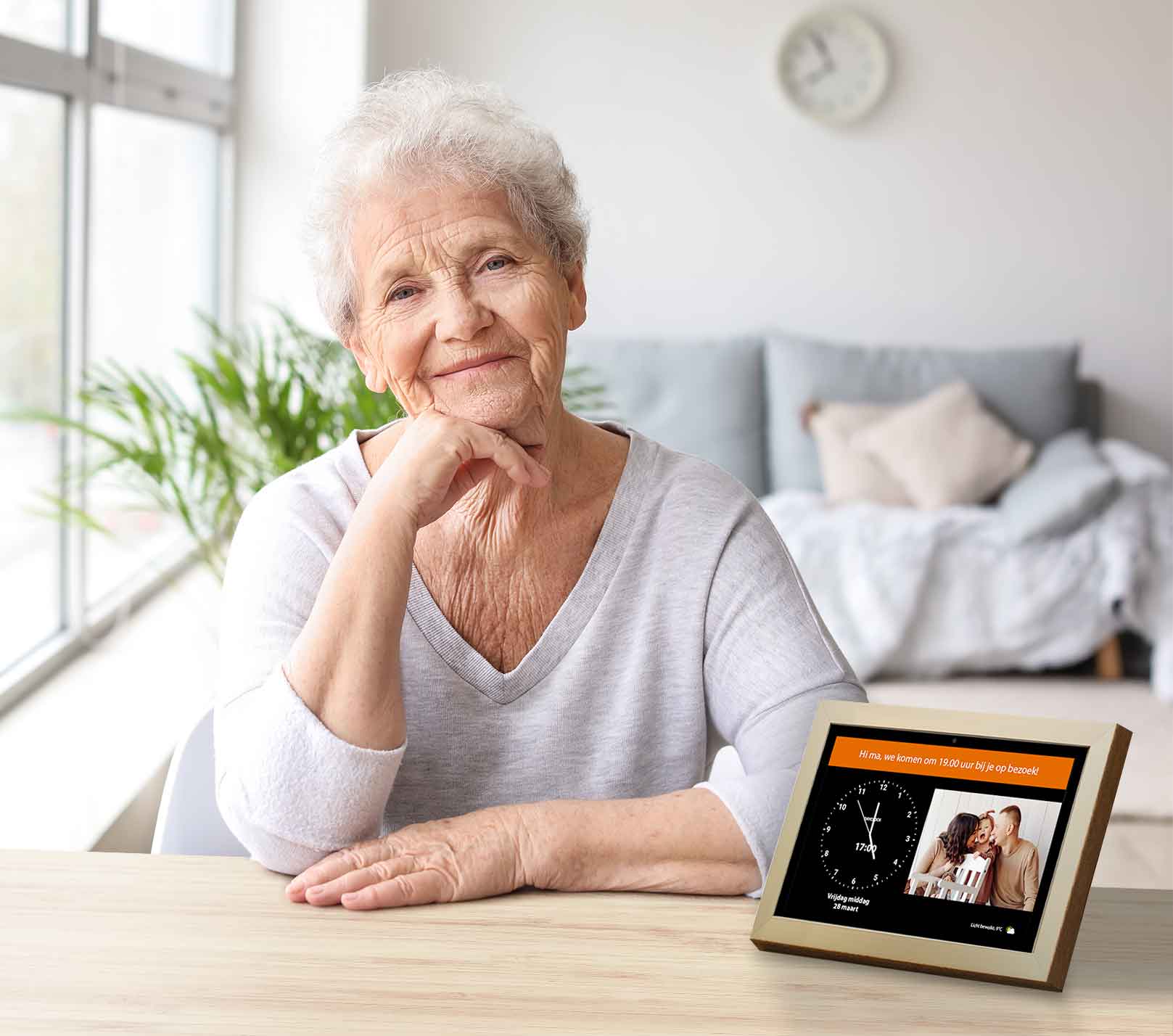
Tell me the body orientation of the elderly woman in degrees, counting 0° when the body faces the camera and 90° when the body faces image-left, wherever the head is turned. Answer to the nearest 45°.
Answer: approximately 0°

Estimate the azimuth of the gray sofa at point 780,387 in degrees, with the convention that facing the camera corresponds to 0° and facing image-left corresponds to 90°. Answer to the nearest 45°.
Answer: approximately 0°

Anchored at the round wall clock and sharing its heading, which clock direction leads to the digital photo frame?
The digital photo frame is roughly at 12 o'clock from the round wall clock.

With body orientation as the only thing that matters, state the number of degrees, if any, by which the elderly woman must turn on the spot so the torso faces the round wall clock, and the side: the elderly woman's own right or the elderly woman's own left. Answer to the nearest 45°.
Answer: approximately 180°

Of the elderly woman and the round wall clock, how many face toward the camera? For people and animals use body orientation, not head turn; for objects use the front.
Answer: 2

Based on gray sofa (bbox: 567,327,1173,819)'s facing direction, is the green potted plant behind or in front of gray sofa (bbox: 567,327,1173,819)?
in front
